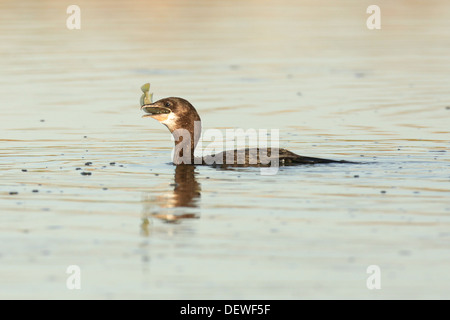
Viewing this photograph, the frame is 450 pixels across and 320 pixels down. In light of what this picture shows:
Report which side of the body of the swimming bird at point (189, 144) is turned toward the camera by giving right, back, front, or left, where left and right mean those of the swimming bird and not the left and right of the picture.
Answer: left
